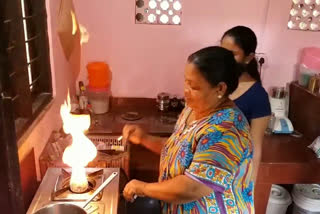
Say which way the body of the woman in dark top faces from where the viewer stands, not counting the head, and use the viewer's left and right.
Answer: facing to the left of the viewer

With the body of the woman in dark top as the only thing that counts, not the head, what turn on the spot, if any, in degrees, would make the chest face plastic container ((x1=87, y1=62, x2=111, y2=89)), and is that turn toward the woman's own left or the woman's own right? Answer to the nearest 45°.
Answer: approximately 45° to the woman's own right

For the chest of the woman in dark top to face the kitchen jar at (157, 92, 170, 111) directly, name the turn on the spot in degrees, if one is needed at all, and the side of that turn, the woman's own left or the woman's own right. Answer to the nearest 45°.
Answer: approximately 45° to the woman's own right

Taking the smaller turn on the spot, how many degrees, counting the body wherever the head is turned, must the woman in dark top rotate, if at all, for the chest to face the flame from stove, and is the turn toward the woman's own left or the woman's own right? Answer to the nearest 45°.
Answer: approximately 45° to the woman's own left

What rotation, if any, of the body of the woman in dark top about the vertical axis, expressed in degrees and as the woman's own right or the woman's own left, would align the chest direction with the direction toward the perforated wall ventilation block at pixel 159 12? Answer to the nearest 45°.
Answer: approximately 45° to the woman's own right
